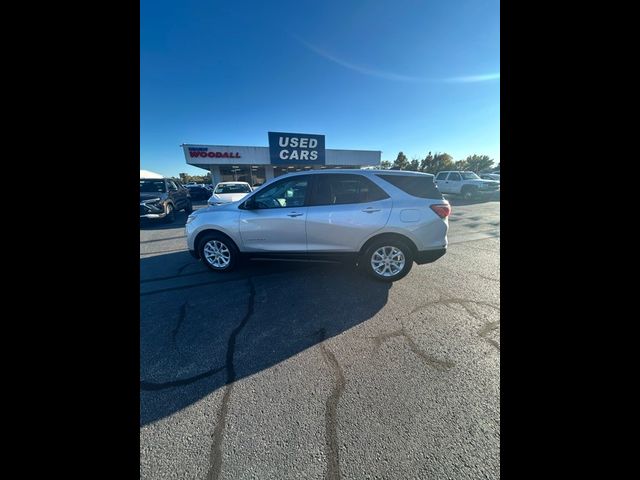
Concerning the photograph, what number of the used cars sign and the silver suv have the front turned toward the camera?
1

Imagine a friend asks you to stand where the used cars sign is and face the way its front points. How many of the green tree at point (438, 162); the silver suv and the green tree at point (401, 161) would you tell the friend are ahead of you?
1

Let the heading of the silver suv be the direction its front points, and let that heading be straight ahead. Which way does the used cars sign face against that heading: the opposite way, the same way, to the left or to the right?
to the left

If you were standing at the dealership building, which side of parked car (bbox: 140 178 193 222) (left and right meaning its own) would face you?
back

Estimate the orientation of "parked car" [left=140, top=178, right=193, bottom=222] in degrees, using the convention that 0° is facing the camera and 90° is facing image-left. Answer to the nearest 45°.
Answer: approximately 45°

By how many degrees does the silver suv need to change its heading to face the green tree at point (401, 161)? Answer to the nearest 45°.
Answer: approximately 90° to its right

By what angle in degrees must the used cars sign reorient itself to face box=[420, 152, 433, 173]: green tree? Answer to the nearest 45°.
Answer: approximately 135° to its left

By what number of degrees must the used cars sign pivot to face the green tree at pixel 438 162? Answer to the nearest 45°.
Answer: approximately 135° to its left

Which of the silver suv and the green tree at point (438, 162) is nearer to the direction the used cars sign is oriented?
the silver suv

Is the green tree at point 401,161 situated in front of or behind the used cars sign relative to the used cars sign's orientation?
behind

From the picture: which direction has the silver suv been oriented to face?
to the viewer's left

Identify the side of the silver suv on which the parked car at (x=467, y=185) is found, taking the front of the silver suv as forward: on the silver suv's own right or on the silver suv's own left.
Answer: on the silver suv's own right

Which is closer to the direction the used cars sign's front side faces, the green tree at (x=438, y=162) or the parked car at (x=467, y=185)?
the parked car
